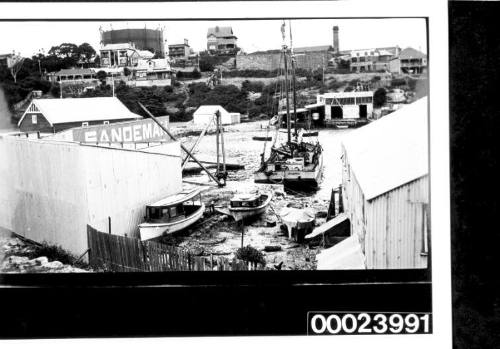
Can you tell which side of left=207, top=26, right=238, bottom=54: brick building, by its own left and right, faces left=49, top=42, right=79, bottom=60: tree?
right

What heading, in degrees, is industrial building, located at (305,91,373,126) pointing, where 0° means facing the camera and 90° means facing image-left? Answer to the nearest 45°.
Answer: approximately 0°

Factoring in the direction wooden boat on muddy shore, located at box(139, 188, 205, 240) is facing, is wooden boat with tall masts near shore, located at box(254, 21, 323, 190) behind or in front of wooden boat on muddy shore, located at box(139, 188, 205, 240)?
behind

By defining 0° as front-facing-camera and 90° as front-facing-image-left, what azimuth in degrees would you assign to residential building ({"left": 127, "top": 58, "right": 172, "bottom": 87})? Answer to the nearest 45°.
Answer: approximately 0°
